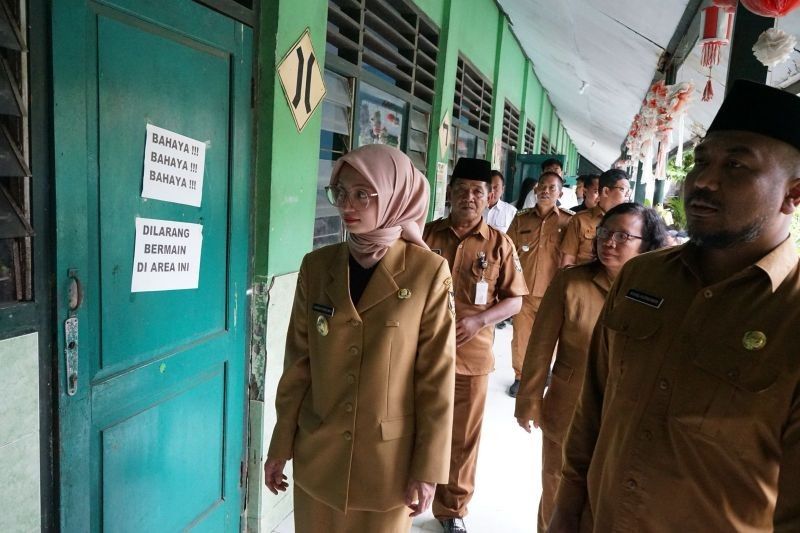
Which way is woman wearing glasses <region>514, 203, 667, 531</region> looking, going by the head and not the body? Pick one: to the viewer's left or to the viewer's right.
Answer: to the viewer's left

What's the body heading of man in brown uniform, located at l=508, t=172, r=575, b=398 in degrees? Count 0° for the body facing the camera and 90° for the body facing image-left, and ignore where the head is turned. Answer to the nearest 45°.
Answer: approximately 0°

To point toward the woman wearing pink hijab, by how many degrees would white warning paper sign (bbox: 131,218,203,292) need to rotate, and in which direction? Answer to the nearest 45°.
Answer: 0° — it already faces them

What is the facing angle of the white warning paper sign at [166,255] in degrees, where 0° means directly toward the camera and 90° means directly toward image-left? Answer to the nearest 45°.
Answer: approximately 315°

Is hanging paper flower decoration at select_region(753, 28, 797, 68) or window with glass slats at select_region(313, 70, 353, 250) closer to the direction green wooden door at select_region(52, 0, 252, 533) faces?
the hanging paper flower decoration

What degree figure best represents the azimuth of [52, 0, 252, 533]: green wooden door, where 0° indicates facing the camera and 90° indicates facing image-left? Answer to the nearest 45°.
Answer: approximately 315°

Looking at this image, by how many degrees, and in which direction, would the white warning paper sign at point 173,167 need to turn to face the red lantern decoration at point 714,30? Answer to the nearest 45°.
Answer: approximately 45° to its left

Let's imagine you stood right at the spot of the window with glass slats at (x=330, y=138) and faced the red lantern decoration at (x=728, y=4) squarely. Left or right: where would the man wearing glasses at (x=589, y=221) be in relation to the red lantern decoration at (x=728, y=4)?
left
